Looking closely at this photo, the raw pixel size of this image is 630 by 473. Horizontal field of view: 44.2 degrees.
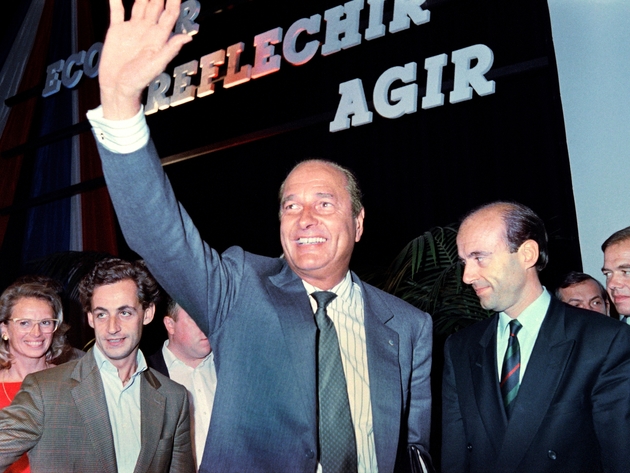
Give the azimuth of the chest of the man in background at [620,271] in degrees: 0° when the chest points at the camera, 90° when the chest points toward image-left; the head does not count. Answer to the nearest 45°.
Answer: approximately 45°

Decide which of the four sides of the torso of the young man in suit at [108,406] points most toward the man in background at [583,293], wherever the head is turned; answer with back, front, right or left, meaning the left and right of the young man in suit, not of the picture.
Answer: left

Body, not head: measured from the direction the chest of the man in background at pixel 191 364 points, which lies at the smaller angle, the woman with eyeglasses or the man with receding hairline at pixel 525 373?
the man with receding hairline

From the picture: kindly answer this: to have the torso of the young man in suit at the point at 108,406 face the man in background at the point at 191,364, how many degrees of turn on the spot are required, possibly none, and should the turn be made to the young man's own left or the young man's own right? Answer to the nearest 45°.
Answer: approximately 135° to the young man's own left

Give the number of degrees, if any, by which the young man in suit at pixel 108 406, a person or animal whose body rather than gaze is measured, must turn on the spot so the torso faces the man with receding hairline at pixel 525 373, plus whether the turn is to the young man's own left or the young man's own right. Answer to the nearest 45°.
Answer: approximately 45° to the young man's own left

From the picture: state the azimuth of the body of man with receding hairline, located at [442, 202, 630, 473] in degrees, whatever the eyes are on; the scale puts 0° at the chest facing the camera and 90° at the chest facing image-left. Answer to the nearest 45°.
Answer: approximately 45°

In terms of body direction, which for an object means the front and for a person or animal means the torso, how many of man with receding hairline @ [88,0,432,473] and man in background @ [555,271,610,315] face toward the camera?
2

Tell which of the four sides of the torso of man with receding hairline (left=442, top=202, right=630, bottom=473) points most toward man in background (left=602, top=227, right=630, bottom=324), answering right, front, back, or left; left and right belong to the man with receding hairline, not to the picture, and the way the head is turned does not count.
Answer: back

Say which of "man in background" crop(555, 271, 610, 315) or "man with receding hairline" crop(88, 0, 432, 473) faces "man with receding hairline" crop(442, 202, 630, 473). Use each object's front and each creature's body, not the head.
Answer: the man in background
